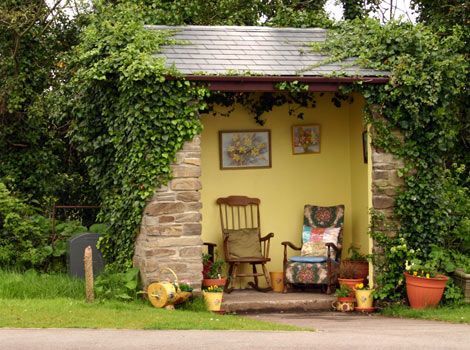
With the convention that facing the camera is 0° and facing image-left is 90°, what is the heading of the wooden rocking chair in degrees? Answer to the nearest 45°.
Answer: approximately 315°

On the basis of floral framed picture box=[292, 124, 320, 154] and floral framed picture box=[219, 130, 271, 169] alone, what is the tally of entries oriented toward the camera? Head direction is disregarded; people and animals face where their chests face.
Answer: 2

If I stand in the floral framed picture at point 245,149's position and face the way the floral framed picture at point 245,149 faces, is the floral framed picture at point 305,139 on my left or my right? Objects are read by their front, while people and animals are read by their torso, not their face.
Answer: on my left

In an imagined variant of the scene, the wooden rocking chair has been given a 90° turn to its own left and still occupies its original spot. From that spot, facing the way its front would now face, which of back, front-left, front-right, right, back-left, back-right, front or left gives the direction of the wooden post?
back

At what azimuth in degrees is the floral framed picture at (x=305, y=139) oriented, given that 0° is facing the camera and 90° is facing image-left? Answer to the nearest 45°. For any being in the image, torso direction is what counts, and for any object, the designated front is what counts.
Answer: approximately 0°

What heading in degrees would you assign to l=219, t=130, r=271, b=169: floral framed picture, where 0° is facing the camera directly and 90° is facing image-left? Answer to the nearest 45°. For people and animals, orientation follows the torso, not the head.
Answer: approximately 0°

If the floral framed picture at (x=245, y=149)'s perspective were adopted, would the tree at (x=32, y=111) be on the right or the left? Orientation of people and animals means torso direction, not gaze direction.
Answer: on its right

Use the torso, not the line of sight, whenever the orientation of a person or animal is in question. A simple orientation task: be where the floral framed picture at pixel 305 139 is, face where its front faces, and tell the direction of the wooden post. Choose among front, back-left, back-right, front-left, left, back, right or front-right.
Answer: front-right
